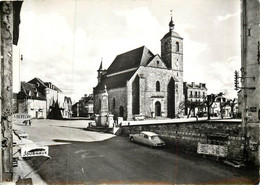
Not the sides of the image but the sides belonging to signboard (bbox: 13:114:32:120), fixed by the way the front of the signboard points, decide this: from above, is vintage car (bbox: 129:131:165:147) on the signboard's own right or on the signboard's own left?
on the signboard's own left

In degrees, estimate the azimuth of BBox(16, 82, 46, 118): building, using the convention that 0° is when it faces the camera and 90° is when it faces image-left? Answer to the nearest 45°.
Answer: approximately 315°
